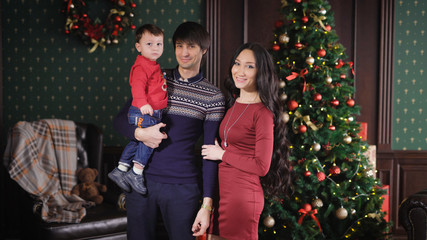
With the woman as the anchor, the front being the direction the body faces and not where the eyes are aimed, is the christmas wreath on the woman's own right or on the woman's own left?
on the woman's own right

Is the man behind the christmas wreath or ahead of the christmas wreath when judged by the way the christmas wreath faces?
ahead

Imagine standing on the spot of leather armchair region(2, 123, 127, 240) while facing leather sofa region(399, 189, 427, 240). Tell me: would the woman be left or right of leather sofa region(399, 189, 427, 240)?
right

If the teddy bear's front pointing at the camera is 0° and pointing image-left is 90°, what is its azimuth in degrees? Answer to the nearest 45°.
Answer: approximately 315°

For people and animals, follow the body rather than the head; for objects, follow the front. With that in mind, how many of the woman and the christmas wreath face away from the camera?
0

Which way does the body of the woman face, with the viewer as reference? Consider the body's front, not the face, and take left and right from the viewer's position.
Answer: facing the viewer and to the left of the viewer

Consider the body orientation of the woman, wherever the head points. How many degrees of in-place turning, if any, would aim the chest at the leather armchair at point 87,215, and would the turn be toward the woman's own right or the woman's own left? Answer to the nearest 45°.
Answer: approximately 90° to the woman's own right

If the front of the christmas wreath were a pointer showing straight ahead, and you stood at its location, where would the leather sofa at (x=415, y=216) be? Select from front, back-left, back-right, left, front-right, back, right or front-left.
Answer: front-left

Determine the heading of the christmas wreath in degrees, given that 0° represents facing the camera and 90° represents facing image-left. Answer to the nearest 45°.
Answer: approximately 0°
